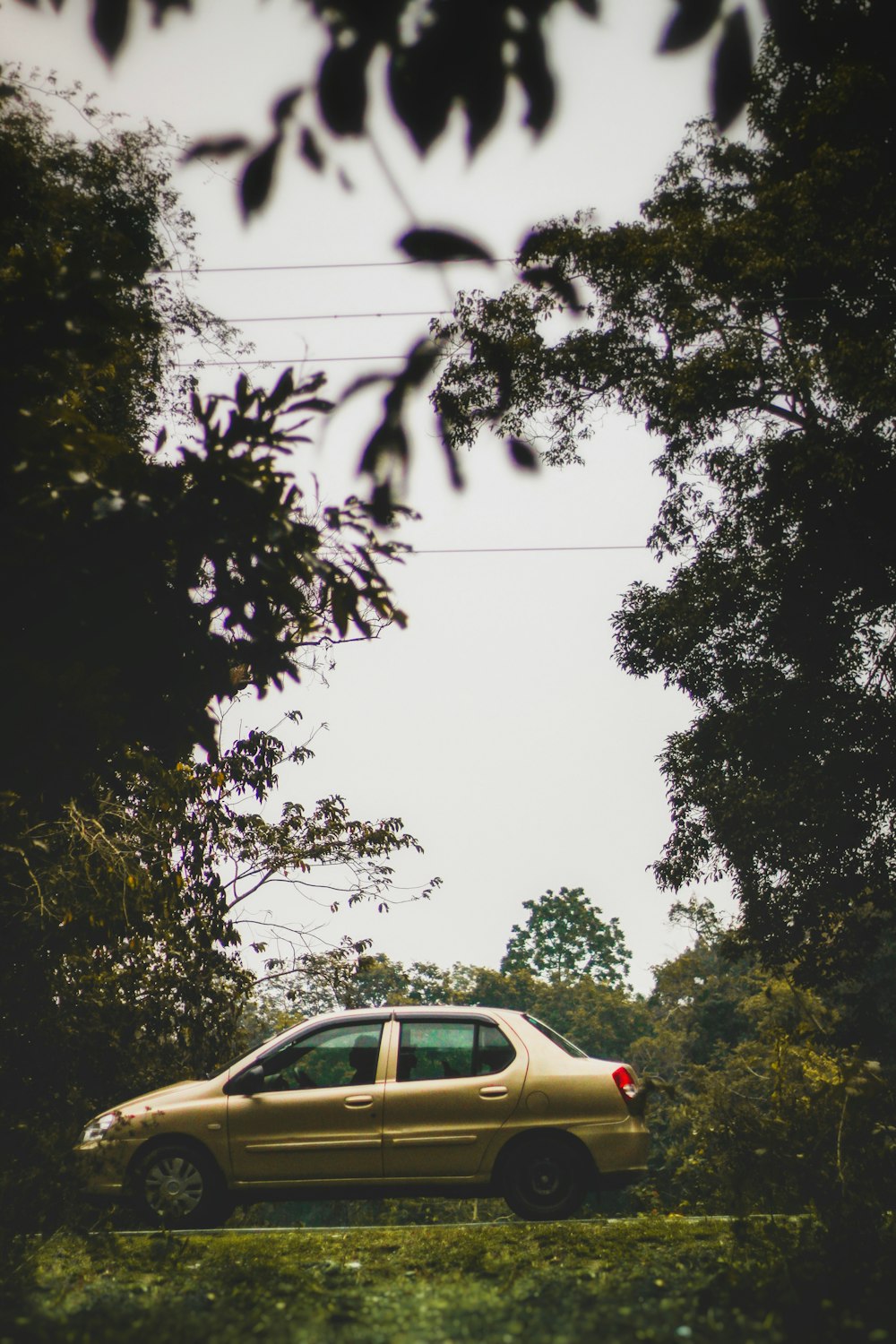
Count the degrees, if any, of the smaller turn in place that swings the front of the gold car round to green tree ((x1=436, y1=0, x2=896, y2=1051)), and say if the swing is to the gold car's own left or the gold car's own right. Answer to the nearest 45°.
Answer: approximately 135° to the gold car's own right

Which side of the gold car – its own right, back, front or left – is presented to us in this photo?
left

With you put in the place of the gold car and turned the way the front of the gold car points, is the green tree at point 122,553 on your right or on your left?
on your left
